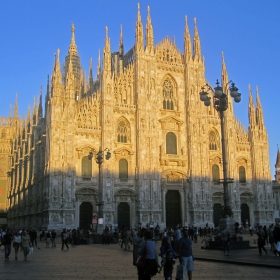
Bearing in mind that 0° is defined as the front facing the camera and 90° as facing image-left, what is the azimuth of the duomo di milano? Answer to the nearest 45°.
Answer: approximately 315°

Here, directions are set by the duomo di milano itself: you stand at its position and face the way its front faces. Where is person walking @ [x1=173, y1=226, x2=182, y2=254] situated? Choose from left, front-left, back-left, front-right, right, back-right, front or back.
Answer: front-right
